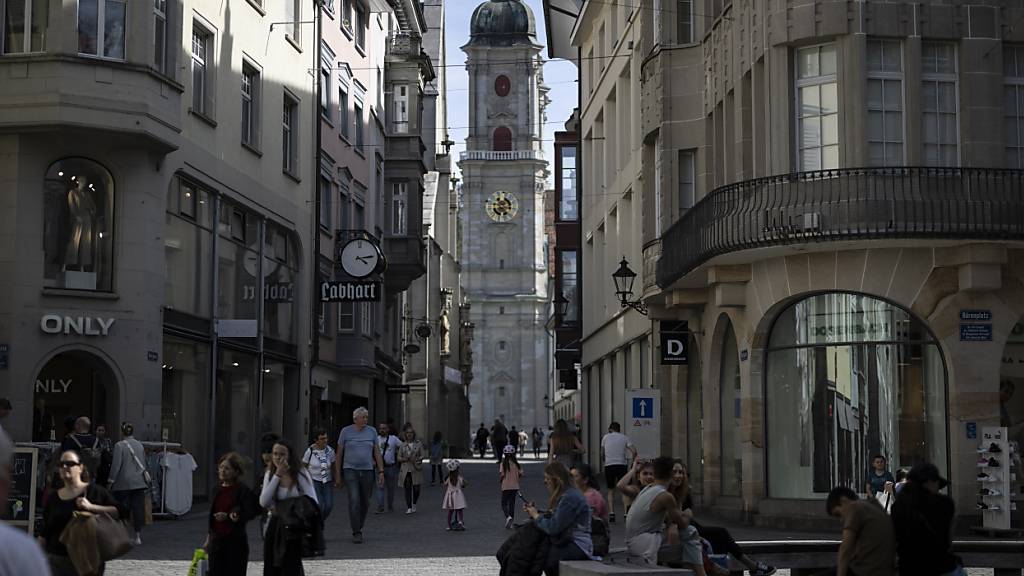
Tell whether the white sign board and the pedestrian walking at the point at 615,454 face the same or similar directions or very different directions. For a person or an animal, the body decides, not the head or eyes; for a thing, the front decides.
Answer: very different directions

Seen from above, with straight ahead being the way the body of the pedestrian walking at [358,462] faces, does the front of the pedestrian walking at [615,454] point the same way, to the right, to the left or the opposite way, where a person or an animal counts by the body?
the opposite way

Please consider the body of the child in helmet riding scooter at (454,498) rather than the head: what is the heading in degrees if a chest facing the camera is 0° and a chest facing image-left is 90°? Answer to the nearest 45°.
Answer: approximately 180°

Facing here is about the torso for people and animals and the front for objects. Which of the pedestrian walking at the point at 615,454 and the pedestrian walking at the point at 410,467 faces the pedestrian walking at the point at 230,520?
the pedestrian walking at the point at 410,467

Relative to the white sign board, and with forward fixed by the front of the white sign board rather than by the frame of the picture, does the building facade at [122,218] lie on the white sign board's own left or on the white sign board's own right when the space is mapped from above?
on the white sign board's own right

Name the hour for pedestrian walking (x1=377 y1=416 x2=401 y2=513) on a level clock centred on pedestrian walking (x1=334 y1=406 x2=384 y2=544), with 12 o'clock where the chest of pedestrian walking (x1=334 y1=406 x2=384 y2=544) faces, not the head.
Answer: pedestrian walking (x1=377 y1=416 x2=401 y2=513) is roughly at 6 o'clock from pedestrian walking (x1=334 y1=406 x2=384 y2=544).

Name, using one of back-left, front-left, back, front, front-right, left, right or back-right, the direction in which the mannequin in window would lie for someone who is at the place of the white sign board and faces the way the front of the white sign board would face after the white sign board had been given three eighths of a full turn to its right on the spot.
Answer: front-left

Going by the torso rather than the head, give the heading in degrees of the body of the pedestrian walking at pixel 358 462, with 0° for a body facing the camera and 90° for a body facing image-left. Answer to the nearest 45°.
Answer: approximately 0°

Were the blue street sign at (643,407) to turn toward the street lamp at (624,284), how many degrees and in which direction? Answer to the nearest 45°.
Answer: approximately 180°

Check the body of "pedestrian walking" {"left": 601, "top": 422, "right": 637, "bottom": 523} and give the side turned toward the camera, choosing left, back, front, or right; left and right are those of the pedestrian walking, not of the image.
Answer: back
